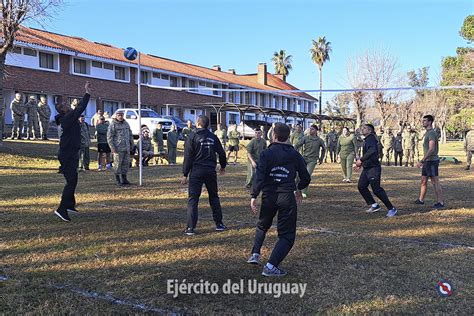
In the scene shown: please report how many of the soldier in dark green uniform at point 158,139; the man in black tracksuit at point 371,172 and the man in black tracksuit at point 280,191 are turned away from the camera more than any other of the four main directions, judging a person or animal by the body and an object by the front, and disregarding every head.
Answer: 1

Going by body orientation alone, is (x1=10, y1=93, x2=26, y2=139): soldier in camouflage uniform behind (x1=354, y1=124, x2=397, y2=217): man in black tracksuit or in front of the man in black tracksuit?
in front

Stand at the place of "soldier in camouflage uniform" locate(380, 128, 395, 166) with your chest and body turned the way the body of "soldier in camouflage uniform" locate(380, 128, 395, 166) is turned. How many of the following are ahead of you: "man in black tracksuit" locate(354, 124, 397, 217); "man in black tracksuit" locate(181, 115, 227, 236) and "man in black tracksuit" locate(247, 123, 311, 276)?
3

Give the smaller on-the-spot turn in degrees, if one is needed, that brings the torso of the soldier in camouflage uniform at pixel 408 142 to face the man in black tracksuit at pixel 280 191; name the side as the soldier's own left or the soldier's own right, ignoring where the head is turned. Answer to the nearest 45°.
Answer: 0° — they already face them

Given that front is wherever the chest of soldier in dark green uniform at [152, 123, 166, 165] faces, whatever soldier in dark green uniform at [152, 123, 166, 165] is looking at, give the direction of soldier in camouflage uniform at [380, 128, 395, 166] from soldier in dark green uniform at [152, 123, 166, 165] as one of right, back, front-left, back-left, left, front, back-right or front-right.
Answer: left

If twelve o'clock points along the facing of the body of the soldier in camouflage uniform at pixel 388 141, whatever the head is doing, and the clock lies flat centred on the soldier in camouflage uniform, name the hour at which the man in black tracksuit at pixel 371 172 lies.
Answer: The man in black tracksuit is roughly at 12 o'clock from the soldier in camouflage uniform.

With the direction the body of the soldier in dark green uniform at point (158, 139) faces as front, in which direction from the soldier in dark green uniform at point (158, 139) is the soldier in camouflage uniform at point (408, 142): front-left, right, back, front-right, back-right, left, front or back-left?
left

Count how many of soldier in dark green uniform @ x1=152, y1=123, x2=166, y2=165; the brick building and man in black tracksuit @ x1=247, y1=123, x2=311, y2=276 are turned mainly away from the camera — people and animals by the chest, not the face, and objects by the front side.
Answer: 1

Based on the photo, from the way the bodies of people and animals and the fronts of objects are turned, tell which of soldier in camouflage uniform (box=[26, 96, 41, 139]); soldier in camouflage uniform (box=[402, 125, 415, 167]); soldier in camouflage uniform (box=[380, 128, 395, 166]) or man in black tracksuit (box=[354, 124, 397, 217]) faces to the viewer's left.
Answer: the man in black tracksuit

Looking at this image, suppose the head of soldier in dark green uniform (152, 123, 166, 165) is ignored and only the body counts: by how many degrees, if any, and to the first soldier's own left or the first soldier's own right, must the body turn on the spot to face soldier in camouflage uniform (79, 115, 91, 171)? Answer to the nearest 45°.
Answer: approximately 45° to the first soldier's own right

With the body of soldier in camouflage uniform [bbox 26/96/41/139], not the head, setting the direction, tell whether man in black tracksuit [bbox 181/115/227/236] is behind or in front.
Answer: in front

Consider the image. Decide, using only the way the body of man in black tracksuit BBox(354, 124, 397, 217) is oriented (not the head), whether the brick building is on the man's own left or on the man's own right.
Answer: on the man's own right

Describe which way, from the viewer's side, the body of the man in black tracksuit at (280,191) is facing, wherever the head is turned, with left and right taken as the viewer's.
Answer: facing away from the viewer
